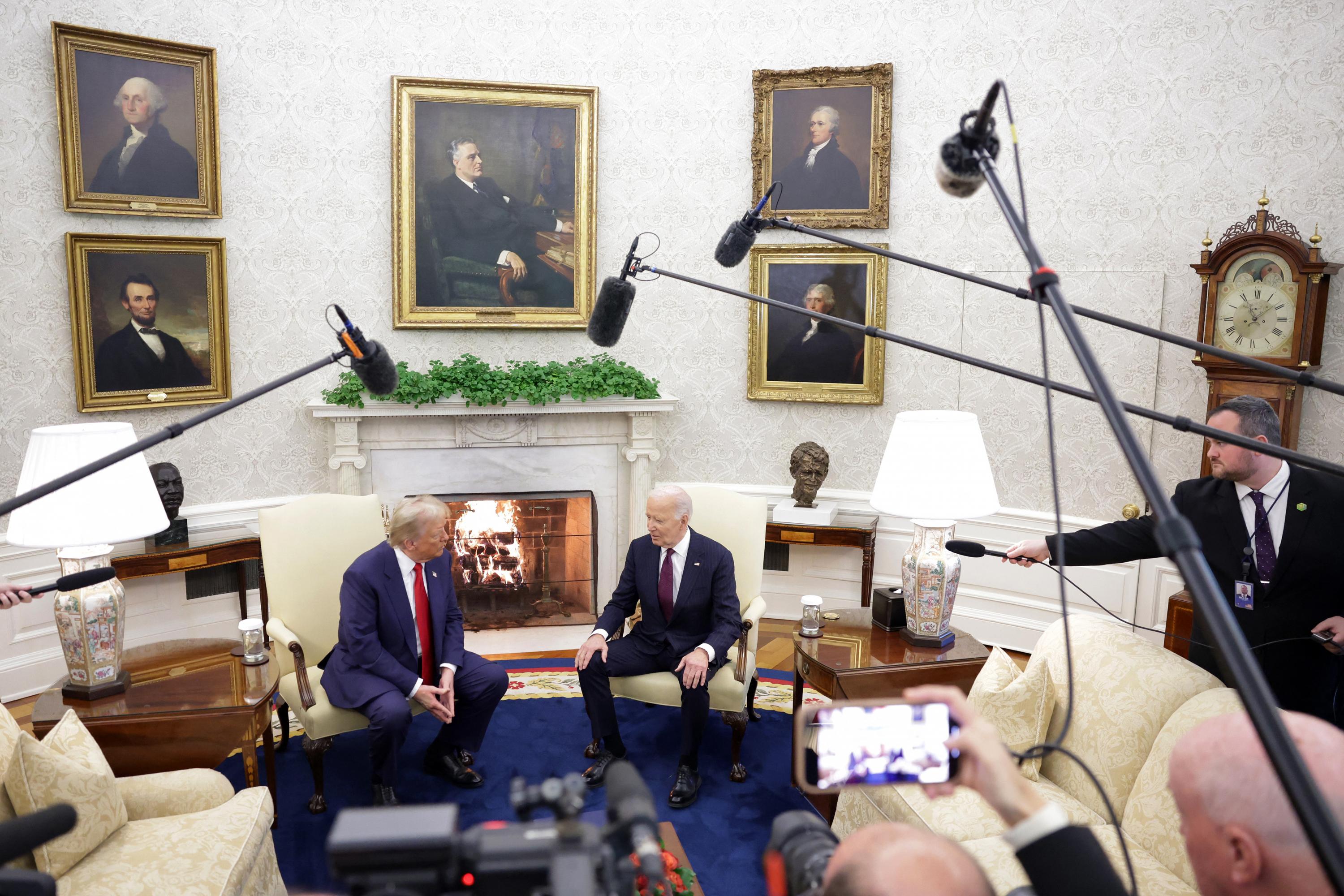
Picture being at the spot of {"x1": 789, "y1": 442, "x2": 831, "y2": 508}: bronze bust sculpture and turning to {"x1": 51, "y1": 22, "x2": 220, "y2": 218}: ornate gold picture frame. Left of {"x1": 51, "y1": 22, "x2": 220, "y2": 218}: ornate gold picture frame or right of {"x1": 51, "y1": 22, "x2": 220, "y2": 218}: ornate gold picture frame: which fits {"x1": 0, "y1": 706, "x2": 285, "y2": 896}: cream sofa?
left

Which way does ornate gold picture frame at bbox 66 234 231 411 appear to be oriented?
toward the camera

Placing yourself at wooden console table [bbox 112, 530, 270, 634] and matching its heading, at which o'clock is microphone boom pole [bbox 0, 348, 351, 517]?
The microphone boom pole is roughly at 12 o'clock from the wooden console table.

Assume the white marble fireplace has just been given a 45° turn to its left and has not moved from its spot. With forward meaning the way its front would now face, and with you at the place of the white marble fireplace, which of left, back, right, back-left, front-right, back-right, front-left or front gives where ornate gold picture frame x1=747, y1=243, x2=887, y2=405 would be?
front-left

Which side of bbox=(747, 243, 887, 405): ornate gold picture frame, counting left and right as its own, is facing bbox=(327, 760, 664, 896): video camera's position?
front

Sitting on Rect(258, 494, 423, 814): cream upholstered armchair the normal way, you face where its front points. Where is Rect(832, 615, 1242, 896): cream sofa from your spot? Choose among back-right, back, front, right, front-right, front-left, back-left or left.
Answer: front

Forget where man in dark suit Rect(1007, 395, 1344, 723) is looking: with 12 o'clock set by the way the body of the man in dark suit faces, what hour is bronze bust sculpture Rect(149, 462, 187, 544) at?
The bronze bust sculpture is roughly at 1 o'clock from the man in dark suit.

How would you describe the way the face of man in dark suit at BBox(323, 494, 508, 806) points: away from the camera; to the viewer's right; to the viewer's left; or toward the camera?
to the viewer's right

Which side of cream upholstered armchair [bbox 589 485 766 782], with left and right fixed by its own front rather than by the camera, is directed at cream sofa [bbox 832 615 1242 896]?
left

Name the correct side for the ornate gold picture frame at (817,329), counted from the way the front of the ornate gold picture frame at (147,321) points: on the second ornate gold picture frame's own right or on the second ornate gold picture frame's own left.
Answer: on the second ornate gold picture frame's own left

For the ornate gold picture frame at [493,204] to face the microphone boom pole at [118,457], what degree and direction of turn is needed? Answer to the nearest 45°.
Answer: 0° — it already faces it

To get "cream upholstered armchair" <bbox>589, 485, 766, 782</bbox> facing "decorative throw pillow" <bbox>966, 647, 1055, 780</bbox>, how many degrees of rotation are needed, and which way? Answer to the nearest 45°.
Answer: approximately 90° to its left

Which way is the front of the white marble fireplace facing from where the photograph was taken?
facing the viewer

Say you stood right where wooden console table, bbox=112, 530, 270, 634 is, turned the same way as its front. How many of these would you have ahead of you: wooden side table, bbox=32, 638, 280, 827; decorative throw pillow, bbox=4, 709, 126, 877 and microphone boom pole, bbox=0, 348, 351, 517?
3

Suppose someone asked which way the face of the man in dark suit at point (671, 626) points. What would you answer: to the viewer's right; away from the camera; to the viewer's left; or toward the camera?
to the viewer's left

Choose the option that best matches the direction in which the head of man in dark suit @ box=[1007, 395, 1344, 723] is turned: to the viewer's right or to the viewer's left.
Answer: to the viewer's left

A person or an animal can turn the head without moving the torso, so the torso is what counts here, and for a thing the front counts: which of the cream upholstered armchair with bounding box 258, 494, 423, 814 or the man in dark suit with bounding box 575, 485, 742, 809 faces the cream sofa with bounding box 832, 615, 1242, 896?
the cream upholstered armchair

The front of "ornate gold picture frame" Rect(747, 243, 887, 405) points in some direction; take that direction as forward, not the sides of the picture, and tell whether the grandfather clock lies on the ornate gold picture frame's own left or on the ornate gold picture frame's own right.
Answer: on the ornate gold picture frame's own left
